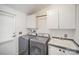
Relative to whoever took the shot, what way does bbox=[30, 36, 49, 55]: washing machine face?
facing the viewer and to the left of the viewer
